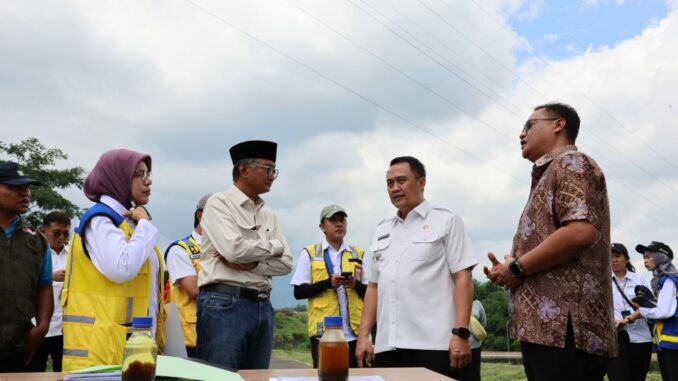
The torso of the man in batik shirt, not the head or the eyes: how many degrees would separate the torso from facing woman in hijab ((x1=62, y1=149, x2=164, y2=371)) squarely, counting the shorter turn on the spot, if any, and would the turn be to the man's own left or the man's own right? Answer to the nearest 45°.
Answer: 0° — they already face them

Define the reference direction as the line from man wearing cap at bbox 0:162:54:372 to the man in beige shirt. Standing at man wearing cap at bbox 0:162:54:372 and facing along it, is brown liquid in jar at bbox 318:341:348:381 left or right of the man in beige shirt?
right

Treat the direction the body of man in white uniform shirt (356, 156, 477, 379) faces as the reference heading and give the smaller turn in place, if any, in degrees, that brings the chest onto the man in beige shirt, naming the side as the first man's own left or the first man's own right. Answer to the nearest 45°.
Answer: approximately 45° to the first man's own right

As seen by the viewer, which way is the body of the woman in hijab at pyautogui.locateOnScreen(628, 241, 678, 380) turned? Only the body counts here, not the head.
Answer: to the viewer's left

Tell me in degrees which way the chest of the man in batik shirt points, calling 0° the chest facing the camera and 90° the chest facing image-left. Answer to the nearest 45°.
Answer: approximately 90°

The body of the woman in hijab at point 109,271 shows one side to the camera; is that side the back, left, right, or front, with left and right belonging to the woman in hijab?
right

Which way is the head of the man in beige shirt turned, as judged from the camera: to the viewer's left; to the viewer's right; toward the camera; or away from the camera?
to the viewer's right

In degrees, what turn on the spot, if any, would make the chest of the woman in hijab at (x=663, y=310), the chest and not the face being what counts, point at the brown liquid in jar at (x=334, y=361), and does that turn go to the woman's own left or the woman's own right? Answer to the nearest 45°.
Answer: approximately 90° to the woman's own left

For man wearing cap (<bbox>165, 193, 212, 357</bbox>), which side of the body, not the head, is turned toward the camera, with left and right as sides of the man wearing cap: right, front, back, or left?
right

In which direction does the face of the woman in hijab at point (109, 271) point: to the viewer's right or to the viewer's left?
to the viewer's right

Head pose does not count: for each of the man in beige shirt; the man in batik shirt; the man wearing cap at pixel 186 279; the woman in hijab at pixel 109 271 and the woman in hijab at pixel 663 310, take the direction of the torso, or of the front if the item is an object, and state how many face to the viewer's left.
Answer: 2

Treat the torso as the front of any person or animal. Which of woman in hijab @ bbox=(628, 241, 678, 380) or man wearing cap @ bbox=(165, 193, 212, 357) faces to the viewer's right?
the man wearing cap
